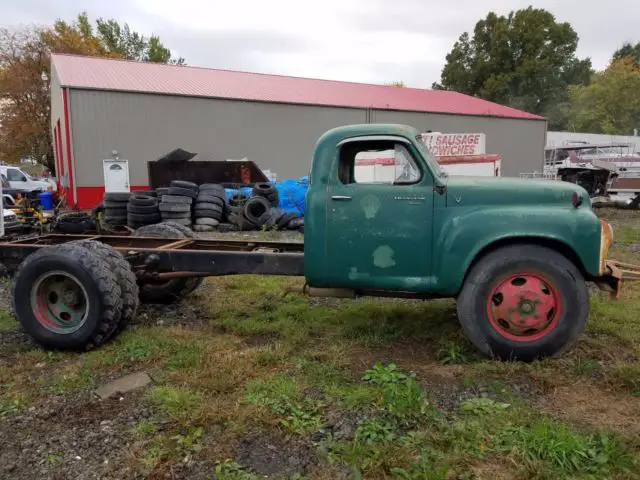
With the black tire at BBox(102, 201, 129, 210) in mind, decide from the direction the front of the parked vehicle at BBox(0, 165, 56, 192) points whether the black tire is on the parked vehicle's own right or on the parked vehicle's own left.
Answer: on the parked vehicle's own right

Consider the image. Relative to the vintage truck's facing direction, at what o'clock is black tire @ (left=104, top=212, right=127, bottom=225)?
The black tire is roughly at 8 o'clock from the vintage truck.

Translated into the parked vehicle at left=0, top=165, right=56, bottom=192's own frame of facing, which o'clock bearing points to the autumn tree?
The autumn tree is roughly at 9 o'clock from the parked vehicle.

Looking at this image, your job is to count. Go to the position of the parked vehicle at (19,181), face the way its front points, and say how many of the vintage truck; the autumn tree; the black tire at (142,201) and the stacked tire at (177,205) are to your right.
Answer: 3

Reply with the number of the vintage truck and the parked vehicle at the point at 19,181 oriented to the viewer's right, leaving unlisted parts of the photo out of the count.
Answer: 2

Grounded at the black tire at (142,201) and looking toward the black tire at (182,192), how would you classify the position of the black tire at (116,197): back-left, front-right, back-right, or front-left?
back-left

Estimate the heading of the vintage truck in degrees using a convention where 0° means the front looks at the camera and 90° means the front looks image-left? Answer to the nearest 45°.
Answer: approximately 270°

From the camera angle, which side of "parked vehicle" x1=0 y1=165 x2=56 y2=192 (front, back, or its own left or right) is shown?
right

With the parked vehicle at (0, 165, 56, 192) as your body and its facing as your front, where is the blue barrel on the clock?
The blue barrel is roughly at 3 o'clock from the parked vehicle.

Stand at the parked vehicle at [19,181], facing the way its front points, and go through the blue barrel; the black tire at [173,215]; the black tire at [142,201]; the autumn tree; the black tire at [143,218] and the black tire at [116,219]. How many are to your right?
5

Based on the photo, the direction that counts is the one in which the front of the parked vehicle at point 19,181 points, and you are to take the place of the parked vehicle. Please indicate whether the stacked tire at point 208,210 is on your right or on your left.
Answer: on your right

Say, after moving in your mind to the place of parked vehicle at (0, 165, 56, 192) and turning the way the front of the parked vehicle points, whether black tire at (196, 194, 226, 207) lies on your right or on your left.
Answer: on your right
